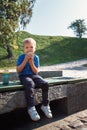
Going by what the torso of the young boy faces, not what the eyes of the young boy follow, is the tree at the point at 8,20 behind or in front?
behind

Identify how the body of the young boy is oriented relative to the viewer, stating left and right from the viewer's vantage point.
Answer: facing the viewer and to the right of the viewer
